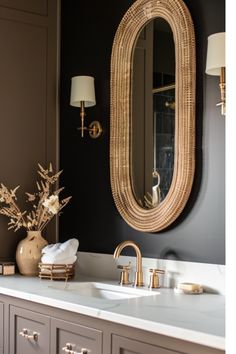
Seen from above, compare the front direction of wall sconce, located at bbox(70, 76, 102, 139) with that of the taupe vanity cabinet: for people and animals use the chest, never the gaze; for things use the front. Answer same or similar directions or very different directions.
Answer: same or similar directions

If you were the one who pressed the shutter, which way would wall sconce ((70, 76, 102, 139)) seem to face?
facing the viewer and to the left of the viewer

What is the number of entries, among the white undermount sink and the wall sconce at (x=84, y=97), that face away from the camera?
0

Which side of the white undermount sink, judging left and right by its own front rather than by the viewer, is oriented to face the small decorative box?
right

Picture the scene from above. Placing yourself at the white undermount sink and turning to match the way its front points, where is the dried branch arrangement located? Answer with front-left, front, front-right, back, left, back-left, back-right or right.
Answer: right

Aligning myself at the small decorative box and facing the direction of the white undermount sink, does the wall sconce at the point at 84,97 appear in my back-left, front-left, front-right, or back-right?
front-left

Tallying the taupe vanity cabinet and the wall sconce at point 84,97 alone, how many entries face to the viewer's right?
0

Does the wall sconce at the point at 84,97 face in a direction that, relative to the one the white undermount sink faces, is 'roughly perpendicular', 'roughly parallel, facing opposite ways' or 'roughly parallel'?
roughly parallel
